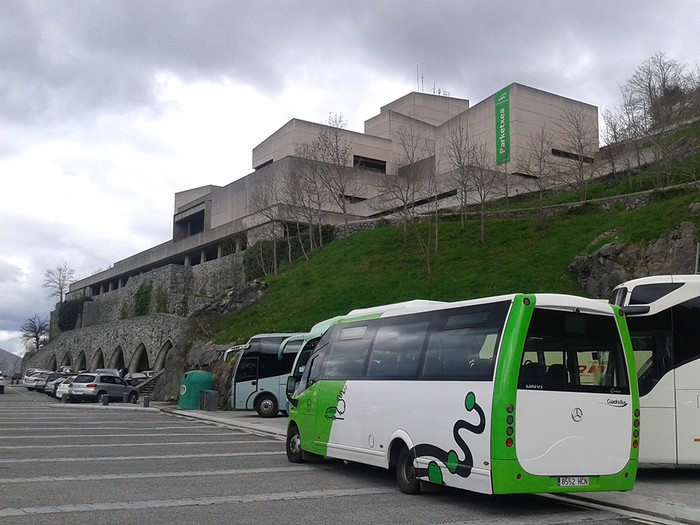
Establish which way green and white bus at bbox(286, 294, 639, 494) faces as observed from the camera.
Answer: facing away from the viewer and to the left of the viewer

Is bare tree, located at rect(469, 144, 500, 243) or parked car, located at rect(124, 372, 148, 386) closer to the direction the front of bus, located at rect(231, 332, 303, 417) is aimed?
the parked car

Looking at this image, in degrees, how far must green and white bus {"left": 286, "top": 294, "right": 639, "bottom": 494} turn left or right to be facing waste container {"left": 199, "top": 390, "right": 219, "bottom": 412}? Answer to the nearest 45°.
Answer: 0° — it already faces it

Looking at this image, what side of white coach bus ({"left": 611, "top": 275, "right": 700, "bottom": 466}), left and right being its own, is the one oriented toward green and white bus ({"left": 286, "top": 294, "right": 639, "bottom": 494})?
front

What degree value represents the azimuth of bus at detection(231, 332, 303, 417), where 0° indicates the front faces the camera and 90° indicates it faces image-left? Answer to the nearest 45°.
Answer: approximately 90°

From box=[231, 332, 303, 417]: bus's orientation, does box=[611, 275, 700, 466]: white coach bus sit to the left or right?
on its left
